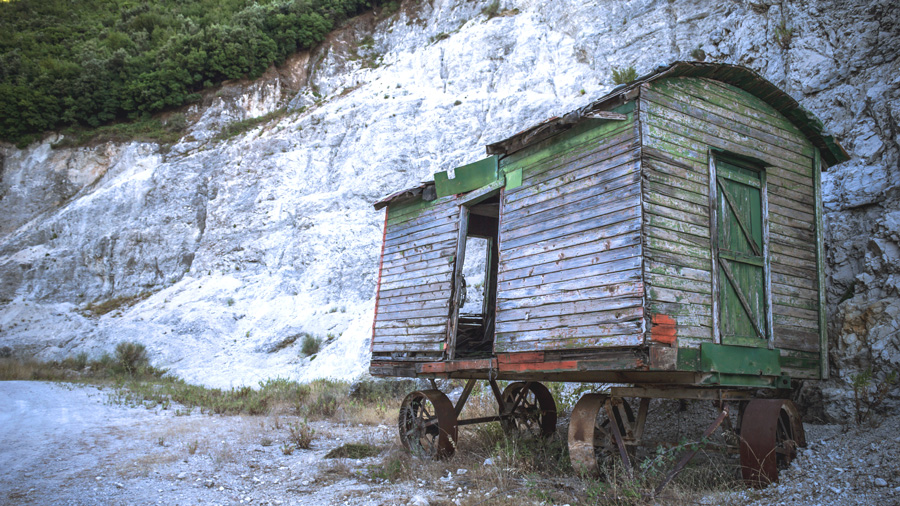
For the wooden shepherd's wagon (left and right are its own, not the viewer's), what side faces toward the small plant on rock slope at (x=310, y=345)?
back

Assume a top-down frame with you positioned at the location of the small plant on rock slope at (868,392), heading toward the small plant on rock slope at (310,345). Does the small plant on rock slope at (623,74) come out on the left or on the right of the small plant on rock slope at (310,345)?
right

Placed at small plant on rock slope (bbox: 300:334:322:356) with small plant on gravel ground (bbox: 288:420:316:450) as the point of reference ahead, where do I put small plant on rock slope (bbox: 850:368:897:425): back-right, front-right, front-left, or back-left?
front-left

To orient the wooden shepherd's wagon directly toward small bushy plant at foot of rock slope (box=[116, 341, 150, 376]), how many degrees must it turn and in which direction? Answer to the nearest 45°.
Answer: approximately 180°

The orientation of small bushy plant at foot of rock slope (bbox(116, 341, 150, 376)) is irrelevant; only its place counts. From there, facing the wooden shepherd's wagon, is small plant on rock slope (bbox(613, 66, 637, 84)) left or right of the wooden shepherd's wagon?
left

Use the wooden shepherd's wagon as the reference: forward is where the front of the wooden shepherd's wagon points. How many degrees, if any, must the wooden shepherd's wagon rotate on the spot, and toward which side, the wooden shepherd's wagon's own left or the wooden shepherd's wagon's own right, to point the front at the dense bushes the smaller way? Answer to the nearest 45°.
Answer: approximately 180°

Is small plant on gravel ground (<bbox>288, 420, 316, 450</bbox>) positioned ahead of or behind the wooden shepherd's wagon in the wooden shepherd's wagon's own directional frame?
behind

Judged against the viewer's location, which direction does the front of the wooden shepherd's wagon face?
facing the viewer and to the right of the viewer

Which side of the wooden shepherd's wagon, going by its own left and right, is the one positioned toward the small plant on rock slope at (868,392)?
left

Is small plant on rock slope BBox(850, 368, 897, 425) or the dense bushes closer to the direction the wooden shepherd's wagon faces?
the small plant on rock slope
